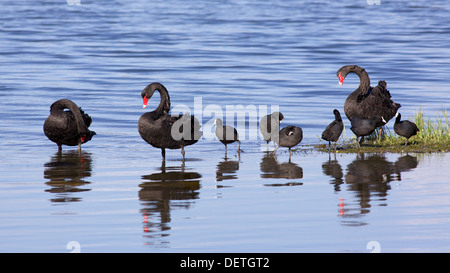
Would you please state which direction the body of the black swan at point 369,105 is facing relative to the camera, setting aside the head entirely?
to the viewer's left

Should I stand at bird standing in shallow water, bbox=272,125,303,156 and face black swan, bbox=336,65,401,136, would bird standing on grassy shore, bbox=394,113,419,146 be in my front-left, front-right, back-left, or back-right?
front-right

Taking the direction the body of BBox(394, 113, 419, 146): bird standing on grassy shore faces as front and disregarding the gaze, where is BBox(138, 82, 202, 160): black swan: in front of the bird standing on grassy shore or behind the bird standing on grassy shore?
in front

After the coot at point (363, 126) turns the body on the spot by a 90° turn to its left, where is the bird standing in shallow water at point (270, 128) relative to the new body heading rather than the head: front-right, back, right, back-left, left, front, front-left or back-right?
left

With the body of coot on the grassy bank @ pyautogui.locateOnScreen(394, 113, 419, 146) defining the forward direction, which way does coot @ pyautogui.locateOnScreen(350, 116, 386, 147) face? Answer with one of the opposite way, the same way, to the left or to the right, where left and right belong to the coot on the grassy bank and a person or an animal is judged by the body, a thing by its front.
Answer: the opposite way

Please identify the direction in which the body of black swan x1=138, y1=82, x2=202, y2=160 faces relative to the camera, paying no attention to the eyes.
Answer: to the viewer's left

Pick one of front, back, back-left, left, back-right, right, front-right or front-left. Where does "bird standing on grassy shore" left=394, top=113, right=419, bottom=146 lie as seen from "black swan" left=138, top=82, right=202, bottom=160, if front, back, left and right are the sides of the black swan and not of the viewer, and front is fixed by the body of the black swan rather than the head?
back

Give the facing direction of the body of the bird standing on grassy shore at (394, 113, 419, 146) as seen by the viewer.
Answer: to the viewer's left

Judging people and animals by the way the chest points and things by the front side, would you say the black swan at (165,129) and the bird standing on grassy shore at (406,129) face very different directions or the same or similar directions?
same or similar directions

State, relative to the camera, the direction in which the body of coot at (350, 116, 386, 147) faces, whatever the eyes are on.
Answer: to the viewer's right
